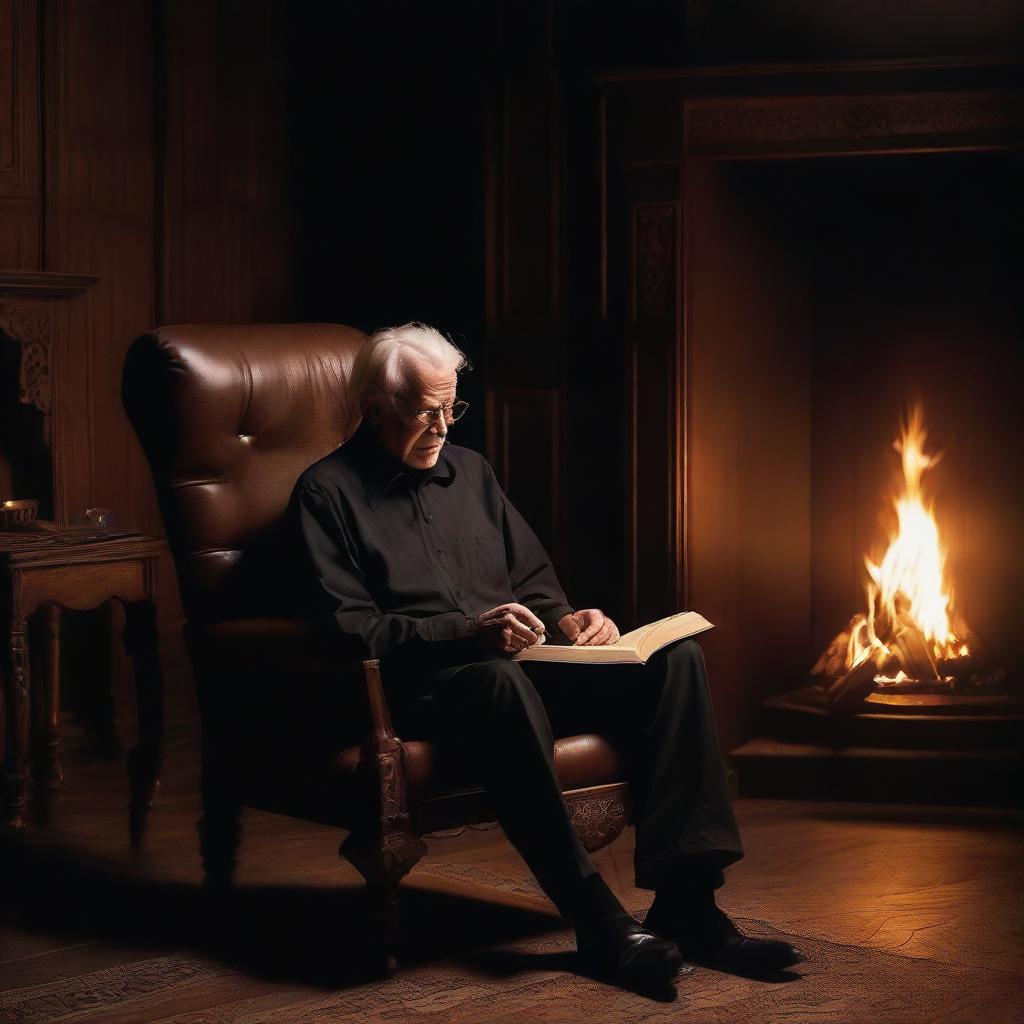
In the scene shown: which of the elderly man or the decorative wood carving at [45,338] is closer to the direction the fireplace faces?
the elderly man

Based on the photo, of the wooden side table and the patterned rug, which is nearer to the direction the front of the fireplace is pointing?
the patterned rug

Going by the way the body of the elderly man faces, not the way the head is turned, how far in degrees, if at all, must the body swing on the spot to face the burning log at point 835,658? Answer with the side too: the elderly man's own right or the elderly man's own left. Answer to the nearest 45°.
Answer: approximately 90° to the elderly man's own left

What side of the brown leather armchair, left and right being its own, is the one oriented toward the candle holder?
back

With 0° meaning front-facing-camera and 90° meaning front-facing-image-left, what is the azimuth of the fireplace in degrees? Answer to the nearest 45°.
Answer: approximately 0°

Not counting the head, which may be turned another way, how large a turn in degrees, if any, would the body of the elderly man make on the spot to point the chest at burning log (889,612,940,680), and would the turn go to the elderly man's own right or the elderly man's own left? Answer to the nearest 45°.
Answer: approximately 90° to the elderly man's own left

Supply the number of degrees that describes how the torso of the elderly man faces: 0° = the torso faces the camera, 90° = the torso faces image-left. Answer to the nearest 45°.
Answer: approximately 315°

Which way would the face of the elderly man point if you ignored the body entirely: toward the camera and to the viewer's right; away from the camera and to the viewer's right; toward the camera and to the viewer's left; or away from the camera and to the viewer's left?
toward the camera and to the viewer's right
